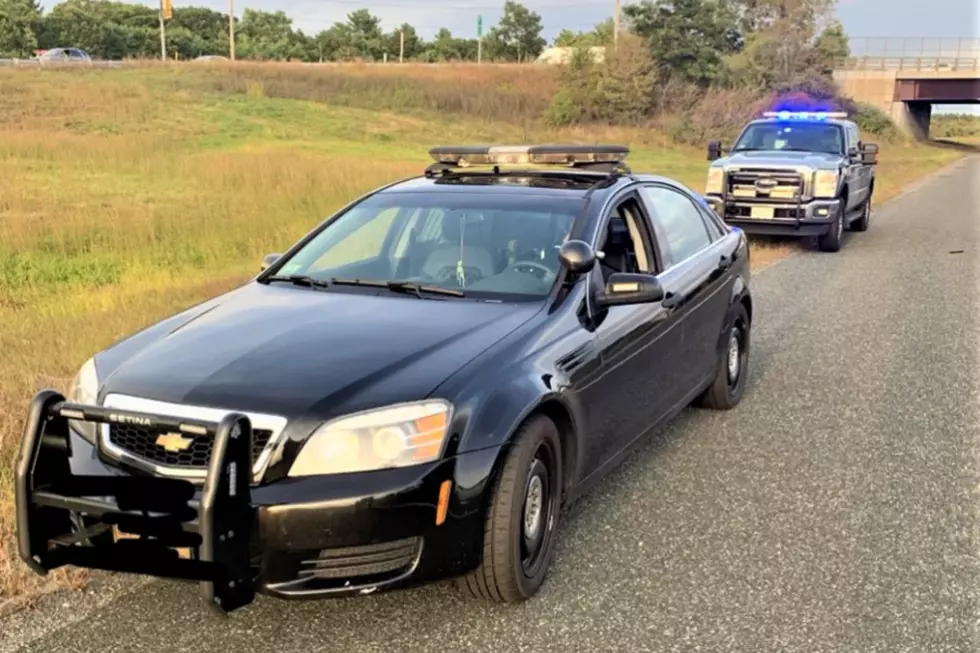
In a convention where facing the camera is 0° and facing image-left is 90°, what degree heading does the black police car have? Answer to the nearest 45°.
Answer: approximately 45°

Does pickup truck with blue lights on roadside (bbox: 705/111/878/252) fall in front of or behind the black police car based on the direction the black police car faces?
behind
